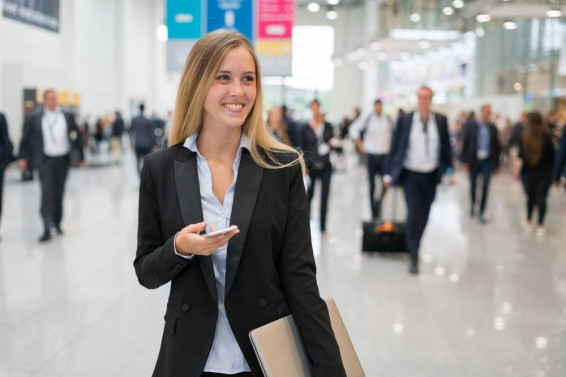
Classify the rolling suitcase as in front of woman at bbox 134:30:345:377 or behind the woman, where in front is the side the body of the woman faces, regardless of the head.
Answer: behind

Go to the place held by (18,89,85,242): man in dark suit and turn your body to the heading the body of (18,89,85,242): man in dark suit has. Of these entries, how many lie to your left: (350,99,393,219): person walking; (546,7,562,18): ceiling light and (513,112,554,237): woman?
3

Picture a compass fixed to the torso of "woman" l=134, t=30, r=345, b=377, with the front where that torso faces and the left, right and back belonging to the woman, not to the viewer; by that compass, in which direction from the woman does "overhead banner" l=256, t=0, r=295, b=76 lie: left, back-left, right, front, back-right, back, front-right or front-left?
back

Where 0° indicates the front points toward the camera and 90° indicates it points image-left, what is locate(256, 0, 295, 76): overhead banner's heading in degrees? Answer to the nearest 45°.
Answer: approximately 0°

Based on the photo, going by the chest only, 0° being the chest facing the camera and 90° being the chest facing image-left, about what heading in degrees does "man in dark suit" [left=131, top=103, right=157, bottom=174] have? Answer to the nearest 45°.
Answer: approximately 180°

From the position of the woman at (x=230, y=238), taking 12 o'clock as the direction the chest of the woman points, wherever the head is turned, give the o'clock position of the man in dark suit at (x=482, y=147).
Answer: The man in dark suit is roughly at 7 o'clock from the woman.
